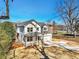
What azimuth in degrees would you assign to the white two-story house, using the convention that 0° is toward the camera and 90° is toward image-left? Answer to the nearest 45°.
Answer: approximately 315°
